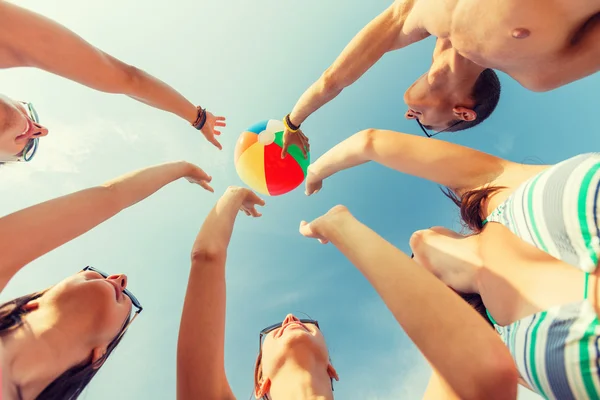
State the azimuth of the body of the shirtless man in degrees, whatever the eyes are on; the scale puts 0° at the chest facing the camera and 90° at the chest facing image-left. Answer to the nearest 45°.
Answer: approximately 45°
